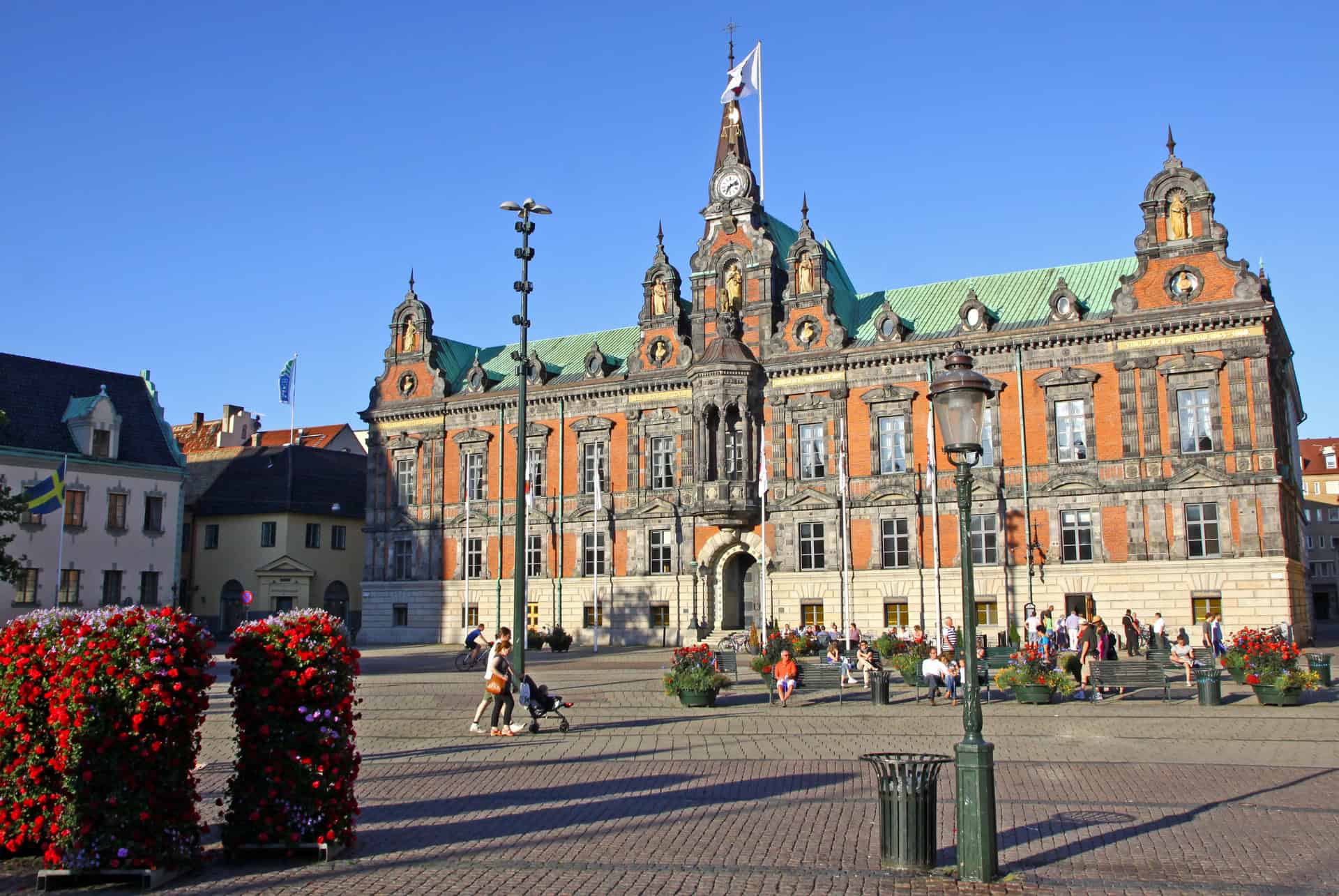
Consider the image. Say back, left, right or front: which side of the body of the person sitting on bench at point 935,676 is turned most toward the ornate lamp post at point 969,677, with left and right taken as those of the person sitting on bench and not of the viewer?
front

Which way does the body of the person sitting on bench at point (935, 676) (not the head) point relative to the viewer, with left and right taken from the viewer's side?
facing the viewer

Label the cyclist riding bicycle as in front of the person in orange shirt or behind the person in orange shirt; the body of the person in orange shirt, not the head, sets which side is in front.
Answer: behind

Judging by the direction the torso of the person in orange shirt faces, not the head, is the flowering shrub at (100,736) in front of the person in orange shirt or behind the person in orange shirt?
in front

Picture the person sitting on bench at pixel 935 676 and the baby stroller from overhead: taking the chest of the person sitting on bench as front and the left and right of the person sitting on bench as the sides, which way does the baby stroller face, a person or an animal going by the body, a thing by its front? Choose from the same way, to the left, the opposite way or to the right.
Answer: to the left

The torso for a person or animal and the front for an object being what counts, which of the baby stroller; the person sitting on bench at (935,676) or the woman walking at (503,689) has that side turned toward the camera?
the person sitting on bench

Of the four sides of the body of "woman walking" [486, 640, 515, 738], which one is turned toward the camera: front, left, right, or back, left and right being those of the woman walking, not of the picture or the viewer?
right

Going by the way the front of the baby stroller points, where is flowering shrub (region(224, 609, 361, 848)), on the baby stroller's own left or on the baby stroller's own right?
on the baby stroller's own right

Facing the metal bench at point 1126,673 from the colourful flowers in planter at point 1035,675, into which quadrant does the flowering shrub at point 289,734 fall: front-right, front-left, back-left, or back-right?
back-right

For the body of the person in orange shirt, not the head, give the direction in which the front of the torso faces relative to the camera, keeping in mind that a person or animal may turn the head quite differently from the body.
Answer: toward the camera

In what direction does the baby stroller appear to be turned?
to the viewer's right

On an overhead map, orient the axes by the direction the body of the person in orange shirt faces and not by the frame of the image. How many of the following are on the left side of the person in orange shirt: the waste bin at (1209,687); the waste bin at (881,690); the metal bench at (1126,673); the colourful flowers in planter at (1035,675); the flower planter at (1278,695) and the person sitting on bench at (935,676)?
6

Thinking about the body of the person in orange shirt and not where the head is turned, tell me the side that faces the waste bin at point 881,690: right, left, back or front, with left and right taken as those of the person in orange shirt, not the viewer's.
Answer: left

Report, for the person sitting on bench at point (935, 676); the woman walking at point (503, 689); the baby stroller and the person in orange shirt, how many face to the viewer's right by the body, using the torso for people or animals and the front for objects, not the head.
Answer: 2

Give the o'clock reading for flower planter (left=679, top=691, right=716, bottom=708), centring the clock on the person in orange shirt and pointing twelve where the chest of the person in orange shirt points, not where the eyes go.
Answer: The flower planter is roughly at 2 o'clock from the person in orange shirt.
